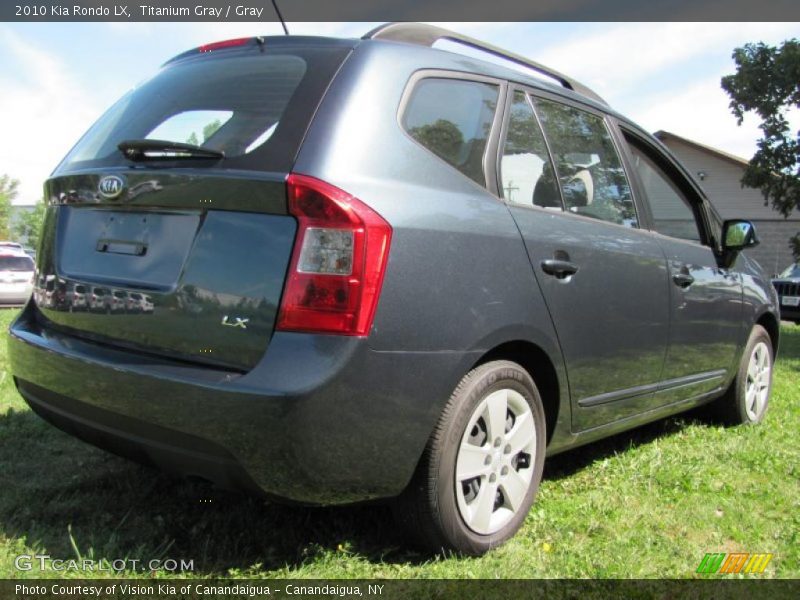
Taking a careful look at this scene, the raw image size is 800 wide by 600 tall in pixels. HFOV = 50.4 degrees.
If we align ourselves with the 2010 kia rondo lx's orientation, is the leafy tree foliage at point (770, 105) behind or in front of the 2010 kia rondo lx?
in front

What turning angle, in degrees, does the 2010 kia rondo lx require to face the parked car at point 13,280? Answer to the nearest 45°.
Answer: approximately 90° to its left

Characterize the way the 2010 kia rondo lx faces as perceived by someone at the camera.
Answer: facing away from the viewer and to the right of the viewer

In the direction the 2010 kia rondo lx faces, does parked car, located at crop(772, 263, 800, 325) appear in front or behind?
in front

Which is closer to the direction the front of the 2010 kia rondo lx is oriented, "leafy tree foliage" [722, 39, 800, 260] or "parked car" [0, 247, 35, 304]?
the leafy tree foliage

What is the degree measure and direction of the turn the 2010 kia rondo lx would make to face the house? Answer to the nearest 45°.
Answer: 0° — it already faces it
